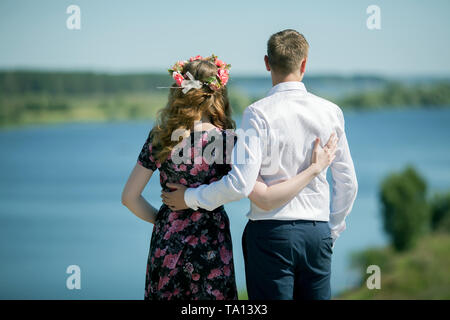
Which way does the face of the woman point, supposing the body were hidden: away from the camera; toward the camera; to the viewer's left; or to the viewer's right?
away from the camera

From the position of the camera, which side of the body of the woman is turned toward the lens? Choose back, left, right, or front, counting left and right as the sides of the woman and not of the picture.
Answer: back

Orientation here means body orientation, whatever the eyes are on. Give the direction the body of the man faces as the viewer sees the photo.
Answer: away from the camera

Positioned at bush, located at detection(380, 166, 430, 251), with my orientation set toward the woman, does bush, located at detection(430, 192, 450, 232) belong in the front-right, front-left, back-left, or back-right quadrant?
back-left

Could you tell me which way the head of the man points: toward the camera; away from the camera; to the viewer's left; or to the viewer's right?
away from the camera

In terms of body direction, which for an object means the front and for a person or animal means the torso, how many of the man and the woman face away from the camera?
2
